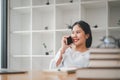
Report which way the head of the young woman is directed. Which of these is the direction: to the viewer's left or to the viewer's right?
to the viewer's left

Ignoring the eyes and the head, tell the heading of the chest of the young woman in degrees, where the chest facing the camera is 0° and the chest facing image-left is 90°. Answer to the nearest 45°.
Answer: approximately 45°
